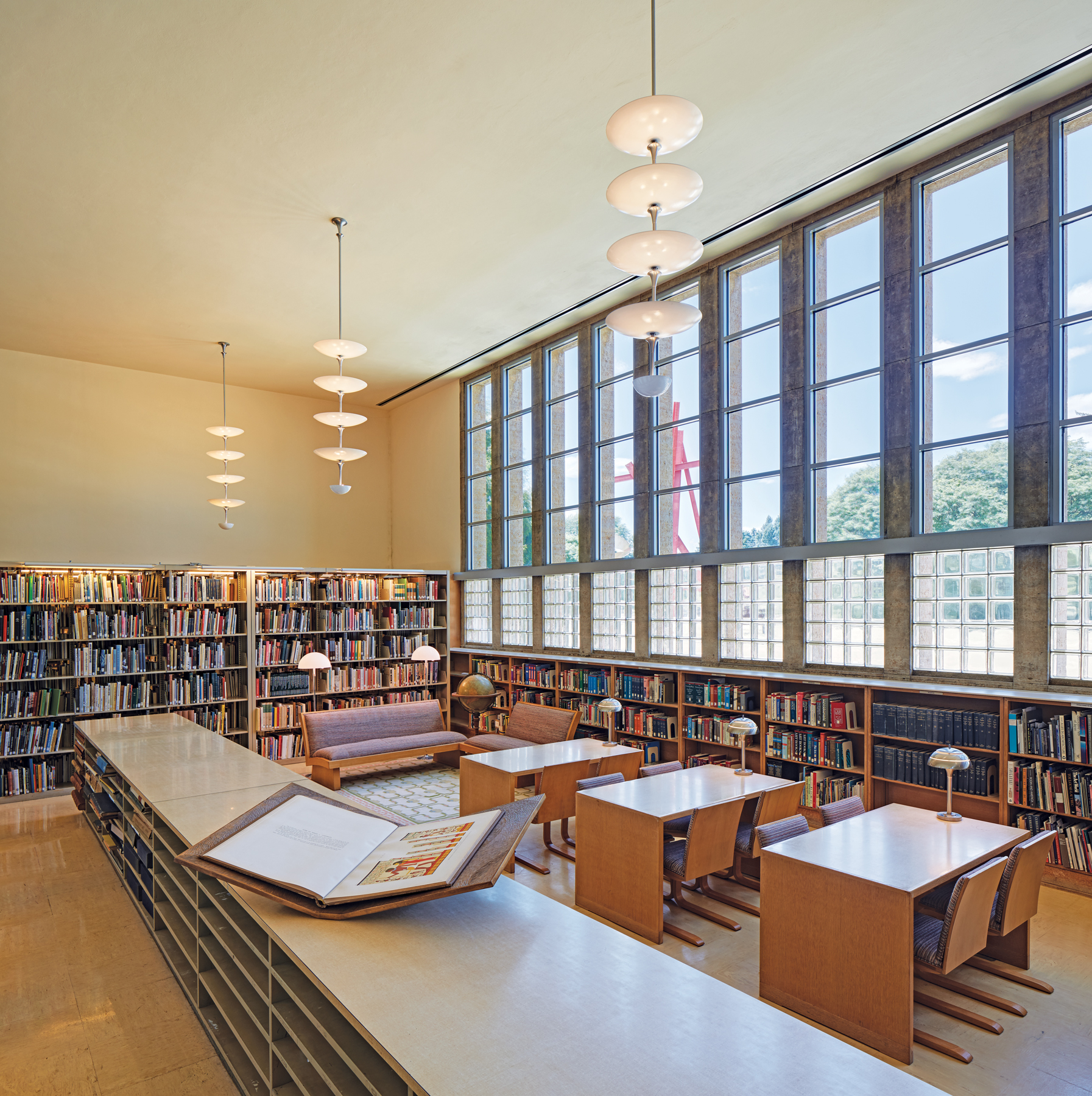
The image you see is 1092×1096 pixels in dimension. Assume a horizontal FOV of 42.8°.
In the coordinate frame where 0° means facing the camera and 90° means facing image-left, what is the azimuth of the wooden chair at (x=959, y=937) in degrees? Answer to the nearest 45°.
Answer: approximately 135°

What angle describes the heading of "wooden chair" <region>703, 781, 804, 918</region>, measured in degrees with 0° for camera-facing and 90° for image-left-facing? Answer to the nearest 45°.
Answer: approximately 135°

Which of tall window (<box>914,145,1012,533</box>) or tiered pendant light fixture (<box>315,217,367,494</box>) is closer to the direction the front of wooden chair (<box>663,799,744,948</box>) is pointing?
the tiered pendant light fixture

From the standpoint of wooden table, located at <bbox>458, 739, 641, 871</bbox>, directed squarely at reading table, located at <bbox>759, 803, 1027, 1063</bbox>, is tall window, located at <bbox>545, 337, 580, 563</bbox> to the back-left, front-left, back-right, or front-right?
back-left

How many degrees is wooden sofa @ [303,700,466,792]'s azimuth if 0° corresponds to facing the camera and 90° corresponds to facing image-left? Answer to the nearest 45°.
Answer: approximately 315°

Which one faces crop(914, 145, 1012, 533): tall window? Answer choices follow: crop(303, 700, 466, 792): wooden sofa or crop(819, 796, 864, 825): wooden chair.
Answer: the wooden sofa
